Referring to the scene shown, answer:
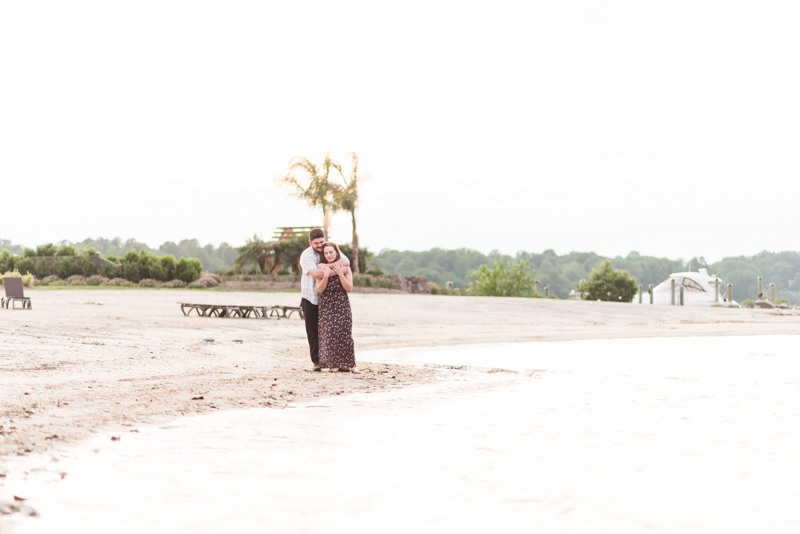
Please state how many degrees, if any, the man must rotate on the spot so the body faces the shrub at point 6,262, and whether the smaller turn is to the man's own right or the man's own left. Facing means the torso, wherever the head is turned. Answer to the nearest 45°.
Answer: approximately 180°

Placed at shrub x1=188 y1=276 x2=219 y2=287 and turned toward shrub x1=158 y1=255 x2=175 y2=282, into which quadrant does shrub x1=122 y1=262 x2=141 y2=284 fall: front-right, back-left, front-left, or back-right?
front-left

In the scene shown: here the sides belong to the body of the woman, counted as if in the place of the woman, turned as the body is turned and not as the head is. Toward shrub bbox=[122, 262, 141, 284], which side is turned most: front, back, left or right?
back

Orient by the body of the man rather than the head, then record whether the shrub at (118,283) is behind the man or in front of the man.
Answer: behind

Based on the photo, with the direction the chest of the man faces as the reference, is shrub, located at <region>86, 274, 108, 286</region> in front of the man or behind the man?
behind

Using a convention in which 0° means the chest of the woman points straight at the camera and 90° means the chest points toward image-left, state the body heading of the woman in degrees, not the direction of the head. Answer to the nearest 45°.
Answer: approximately 0°

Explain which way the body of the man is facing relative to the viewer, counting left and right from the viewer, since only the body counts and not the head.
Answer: facing the viewer and to the right of the viewer

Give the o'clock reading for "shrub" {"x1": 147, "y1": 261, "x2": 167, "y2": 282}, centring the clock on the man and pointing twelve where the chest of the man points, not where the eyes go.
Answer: The shrub is roughly at 7 o'clock from the man.

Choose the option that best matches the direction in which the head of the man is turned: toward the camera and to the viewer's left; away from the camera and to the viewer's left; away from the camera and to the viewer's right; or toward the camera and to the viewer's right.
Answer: toward the camera and to the viewer's right

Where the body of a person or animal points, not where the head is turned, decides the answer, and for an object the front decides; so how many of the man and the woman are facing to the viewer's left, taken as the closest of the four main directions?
0

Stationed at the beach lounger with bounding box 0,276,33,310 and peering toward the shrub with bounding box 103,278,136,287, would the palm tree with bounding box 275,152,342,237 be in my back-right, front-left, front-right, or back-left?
front-right

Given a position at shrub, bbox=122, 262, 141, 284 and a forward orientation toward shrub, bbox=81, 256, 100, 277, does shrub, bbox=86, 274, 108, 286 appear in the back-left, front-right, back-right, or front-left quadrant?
front-left

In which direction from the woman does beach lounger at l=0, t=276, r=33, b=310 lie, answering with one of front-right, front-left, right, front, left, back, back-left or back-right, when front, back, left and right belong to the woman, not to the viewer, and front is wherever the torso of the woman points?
back-right

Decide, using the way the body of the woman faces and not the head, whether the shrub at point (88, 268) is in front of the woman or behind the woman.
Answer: behind

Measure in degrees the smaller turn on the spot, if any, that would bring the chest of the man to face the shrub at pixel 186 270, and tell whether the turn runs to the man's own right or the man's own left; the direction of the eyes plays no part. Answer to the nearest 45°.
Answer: approximately 135° to the man's own left
